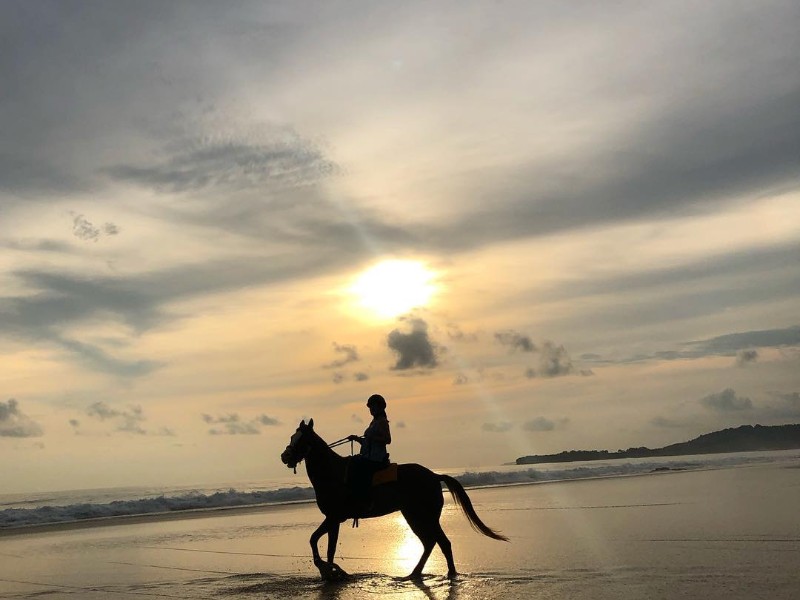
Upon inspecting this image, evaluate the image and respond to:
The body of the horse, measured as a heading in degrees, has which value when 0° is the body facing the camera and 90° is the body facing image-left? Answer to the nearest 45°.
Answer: approximately 90°

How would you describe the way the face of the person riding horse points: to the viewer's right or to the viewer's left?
to the viewer's left

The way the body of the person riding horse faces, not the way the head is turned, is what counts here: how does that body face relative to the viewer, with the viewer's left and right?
facing to the left of the viewer
